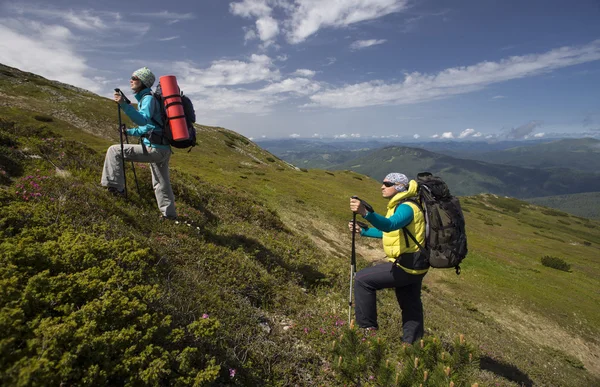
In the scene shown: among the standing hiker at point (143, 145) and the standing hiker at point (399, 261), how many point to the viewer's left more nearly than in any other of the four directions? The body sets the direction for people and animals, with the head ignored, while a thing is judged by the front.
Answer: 2

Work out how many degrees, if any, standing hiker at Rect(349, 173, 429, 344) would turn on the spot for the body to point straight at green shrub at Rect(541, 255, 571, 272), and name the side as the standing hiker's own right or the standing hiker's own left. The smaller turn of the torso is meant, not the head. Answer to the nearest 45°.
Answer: approximately 135° to the standing hiker's own right

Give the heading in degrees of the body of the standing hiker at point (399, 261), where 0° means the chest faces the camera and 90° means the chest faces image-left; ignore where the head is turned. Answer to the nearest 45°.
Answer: approximately 90°

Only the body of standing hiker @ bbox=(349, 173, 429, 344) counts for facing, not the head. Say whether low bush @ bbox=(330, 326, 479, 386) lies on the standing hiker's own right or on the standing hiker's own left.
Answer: on the standing hiker's own left

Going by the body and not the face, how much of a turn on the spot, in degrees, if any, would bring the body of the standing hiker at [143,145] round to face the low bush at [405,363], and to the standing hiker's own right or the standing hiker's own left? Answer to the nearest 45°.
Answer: approximately 135° to the standing hiker's own left

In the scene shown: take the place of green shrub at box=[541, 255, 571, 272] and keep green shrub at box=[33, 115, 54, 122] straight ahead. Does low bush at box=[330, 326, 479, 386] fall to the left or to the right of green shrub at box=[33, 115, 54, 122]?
left

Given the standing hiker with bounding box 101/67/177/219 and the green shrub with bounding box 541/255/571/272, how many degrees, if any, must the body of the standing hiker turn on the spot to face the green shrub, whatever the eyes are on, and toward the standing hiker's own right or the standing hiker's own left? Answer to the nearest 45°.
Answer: approximately 180°

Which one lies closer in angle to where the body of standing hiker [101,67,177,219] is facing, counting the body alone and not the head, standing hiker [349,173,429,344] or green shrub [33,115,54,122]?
the green shrub

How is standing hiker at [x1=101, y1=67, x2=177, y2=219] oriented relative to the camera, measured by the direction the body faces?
to the viewer's left

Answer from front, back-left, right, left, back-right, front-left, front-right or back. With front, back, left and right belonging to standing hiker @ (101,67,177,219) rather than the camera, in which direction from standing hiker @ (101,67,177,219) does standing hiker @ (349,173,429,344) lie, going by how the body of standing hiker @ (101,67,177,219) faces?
back-left

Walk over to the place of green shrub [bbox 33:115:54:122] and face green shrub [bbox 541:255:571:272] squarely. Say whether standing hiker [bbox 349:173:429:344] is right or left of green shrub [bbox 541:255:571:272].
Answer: right

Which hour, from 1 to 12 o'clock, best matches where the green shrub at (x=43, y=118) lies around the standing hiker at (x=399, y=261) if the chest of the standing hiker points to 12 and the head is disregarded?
The green shrub is roughly at 1 o'clock from the standing hiker.
